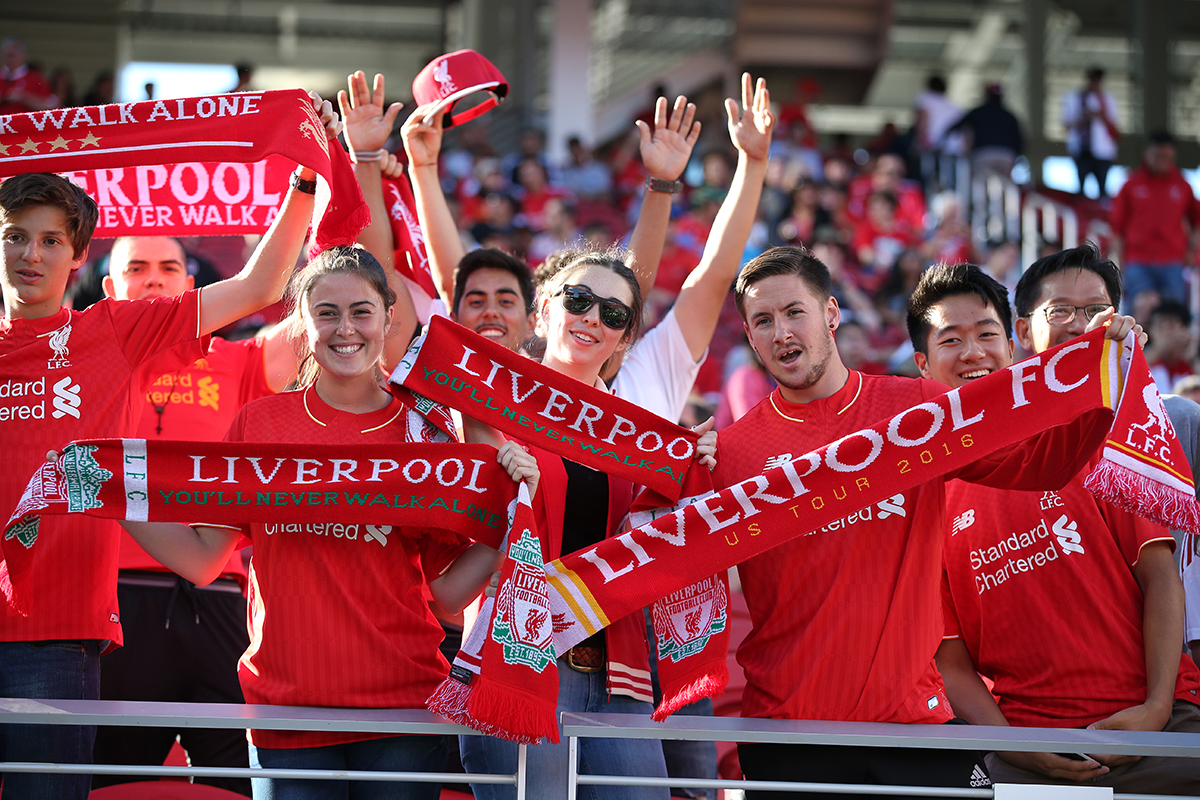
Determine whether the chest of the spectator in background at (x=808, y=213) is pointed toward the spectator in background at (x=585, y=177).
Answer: no

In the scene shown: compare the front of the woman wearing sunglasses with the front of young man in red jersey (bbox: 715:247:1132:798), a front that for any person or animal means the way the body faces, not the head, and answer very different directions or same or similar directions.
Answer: same or similar directions

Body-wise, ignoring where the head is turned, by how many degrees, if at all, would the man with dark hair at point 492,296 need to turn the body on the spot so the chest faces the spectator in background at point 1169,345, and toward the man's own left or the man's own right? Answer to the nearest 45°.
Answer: approximately 135° to the man's own left

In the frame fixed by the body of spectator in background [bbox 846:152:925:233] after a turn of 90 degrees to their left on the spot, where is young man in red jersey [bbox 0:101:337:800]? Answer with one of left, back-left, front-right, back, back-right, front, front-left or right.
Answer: right

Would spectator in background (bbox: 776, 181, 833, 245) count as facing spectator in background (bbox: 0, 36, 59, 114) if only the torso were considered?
no

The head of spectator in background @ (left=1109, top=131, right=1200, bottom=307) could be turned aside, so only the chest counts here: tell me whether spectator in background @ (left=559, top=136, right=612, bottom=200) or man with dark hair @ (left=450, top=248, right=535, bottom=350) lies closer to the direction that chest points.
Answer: the man with dark hair

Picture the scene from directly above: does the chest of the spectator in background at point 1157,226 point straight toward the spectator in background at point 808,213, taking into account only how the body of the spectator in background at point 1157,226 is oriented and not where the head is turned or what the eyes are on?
no

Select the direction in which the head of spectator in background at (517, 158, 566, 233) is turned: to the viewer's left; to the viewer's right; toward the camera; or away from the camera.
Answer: toward the camera

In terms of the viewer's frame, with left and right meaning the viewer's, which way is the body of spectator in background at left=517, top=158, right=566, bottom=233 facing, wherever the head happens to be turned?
facing the viewer

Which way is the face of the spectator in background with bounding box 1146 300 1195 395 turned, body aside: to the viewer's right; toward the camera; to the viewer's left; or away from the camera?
toward the camera

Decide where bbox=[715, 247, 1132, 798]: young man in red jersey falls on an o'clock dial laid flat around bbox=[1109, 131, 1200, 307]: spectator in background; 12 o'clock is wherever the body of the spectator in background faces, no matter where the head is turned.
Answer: The young man in red jersey is roughly at 12 o'clock from the spectator in background.

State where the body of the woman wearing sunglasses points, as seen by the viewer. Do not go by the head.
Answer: toward the camera

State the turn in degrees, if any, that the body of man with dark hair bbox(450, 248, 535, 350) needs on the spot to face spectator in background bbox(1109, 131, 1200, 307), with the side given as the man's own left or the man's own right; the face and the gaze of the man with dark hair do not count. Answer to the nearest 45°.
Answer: approximately 135° to the man's own left

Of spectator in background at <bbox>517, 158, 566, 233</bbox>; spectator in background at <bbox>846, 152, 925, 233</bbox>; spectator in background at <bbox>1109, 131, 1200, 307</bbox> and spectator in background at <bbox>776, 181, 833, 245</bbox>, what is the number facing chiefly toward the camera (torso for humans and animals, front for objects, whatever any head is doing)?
4

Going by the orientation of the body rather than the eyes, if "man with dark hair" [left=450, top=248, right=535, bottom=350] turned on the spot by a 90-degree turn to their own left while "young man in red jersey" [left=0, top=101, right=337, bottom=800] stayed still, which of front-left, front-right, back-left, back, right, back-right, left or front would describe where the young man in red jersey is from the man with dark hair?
back-right

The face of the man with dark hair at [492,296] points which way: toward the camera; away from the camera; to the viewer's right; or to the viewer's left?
toward the camera

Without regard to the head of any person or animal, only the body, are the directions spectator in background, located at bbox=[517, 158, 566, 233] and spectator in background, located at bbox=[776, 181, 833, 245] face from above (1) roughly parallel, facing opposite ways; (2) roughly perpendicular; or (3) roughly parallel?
roughly parallel

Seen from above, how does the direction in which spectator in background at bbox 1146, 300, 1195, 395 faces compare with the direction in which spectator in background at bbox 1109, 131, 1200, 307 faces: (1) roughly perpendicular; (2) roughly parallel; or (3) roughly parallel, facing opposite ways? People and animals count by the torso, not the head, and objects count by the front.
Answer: roughly parallel
